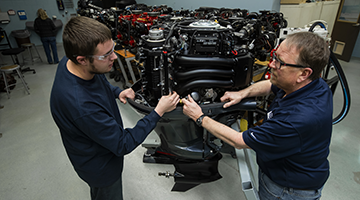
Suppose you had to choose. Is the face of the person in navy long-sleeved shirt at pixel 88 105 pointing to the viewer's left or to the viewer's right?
to the viewer's right

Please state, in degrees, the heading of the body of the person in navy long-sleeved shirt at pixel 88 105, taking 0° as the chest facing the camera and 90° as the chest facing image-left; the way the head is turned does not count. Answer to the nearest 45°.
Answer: approximately 270°

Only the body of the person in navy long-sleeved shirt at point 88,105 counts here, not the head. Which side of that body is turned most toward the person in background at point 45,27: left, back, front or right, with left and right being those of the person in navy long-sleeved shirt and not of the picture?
left
